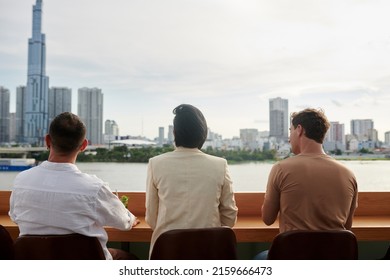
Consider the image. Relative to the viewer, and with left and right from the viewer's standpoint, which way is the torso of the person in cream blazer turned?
facing away from the viewer

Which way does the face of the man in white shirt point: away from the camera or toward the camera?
away from the camera

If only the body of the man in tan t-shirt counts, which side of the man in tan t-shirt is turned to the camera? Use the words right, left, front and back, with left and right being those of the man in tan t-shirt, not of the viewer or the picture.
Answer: back

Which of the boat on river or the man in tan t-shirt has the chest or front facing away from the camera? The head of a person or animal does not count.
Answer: the man in tan t-shirt

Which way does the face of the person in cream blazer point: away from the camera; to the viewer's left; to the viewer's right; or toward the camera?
away from the camera

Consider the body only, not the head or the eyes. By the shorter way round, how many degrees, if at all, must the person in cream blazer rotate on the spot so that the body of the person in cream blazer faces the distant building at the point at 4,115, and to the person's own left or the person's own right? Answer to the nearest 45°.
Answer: approximately 45° to the person's own left

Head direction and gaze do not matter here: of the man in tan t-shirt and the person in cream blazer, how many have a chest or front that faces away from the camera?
2

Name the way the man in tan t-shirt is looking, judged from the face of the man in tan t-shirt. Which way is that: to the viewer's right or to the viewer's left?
to the viewer's left

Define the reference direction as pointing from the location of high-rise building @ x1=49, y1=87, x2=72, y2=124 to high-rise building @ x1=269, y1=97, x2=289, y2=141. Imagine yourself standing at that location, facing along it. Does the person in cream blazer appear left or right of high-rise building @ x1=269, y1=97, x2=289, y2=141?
right
